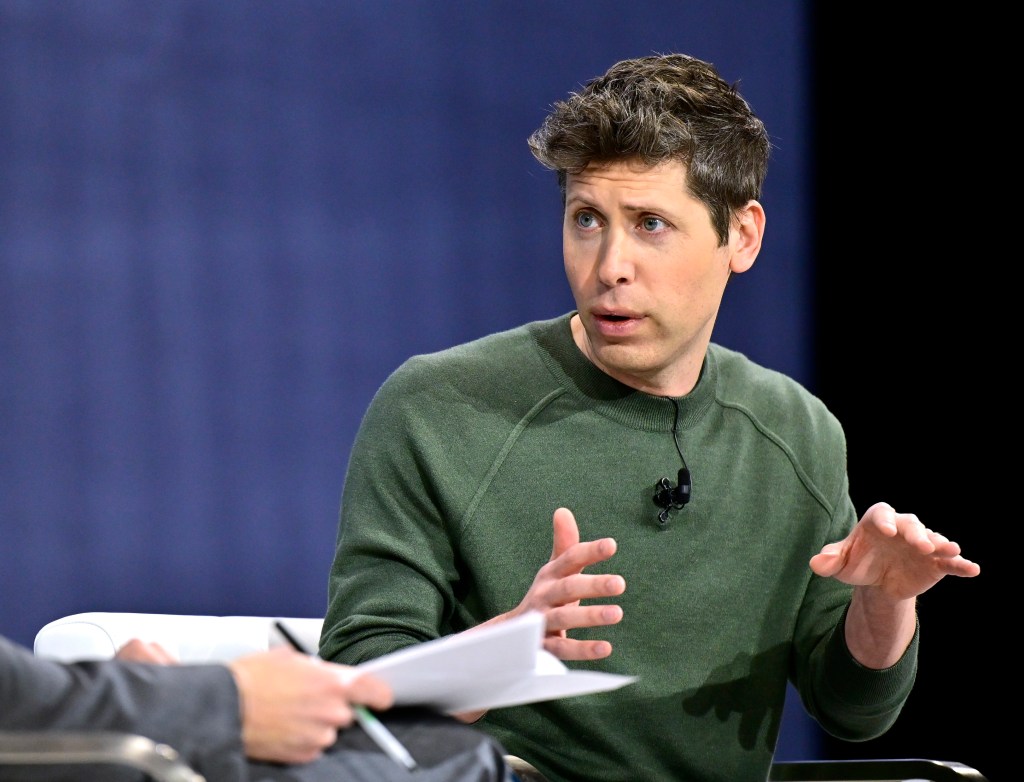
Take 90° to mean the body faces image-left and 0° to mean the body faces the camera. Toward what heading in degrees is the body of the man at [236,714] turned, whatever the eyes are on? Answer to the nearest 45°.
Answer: approximately 270°

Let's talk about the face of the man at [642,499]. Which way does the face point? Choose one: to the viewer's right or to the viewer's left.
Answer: to the viewer's left

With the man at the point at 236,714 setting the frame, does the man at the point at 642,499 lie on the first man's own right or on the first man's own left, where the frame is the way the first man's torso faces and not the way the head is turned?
on the first man's own left
